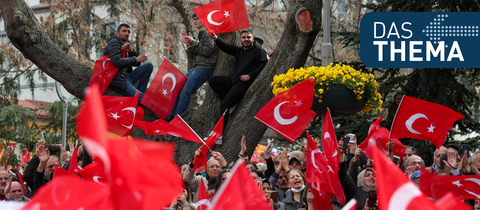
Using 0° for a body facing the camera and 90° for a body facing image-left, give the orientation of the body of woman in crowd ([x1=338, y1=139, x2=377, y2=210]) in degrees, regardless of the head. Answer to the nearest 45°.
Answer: approximately 315°

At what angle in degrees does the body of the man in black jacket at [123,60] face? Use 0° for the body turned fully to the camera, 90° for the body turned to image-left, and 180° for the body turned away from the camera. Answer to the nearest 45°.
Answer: approximately 315°

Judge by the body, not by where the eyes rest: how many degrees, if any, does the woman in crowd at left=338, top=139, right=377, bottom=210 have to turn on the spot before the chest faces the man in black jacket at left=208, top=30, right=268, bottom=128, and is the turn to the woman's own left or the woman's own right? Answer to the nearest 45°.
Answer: approximately 180°

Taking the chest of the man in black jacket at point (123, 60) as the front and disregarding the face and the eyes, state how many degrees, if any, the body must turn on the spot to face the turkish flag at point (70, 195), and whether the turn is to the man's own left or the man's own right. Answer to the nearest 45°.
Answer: approximately 45° to the man's own right

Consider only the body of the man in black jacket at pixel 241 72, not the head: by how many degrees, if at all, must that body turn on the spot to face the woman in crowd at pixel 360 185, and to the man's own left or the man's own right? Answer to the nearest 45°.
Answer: approximately 90° to the man's own left
